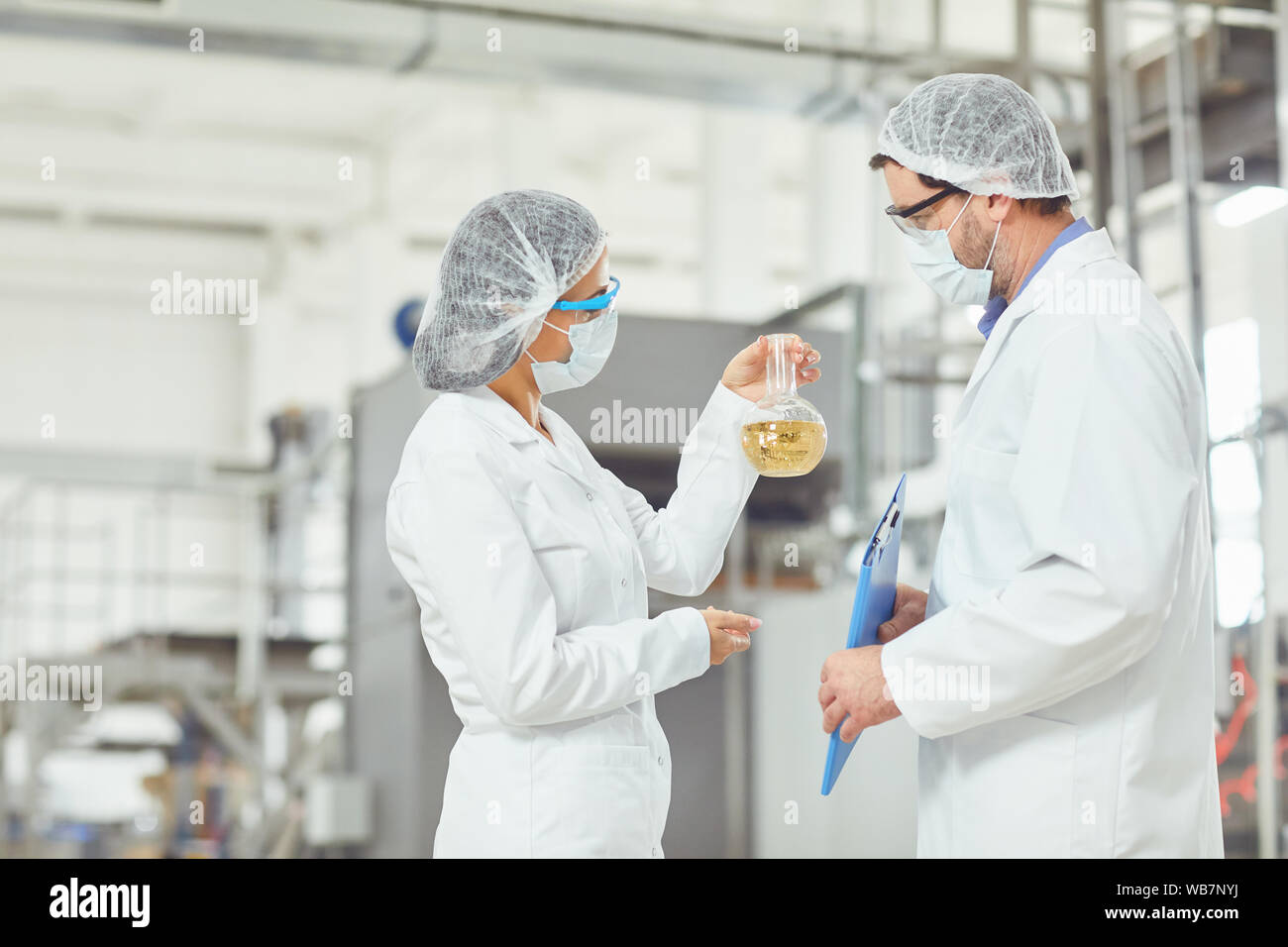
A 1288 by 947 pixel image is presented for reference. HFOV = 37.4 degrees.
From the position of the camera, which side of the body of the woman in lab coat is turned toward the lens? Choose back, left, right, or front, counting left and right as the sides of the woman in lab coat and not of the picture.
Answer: right

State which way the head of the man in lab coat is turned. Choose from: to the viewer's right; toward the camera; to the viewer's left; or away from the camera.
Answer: to the viewer's left

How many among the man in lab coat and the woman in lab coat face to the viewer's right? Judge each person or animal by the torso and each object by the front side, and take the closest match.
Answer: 1

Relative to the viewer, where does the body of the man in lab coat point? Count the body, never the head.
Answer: to the viewer's left

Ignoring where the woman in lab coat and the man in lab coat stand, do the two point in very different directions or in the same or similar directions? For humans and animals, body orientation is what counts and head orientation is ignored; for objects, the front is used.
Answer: very different directions

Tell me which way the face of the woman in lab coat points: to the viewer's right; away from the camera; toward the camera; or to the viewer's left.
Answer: to the viewer's right
